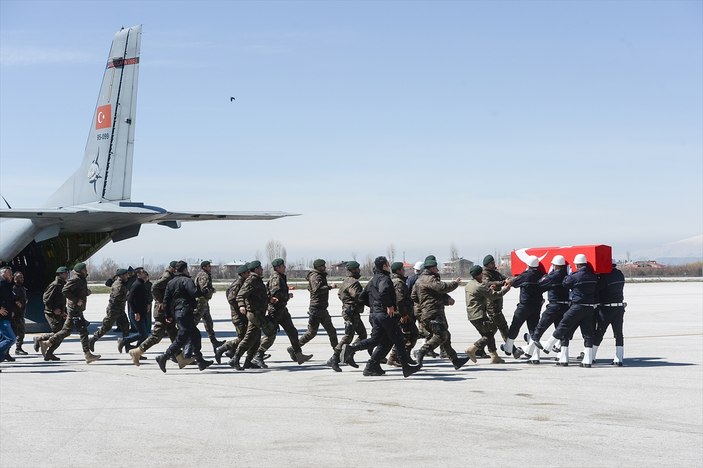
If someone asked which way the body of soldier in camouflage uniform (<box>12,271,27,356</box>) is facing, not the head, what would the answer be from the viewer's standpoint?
to the viewer's right

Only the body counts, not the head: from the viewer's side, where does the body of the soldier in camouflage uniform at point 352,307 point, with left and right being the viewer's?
facing to the right of the viewer

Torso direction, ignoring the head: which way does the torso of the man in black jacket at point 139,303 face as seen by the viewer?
to the viewer's right

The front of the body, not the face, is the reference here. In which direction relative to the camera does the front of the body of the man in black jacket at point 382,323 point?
to the viewer's right

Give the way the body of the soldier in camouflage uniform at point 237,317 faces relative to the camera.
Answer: to the viewer's right

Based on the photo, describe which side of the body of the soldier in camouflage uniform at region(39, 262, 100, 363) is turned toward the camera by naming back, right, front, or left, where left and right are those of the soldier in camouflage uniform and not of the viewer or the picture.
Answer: right

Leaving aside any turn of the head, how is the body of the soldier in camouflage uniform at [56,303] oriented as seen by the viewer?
to the viewer's right

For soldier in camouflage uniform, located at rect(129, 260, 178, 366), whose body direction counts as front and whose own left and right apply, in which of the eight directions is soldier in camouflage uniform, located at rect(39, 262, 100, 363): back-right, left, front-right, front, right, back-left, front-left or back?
back-left

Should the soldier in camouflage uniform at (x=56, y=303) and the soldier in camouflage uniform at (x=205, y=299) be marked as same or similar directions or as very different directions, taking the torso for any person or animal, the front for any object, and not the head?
same or similar directions

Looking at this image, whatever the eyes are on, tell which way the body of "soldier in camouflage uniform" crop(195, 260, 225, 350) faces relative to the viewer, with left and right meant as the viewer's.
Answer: facing to the right of the viewer

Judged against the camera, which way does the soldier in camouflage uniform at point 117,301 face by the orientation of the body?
to the viewer's right

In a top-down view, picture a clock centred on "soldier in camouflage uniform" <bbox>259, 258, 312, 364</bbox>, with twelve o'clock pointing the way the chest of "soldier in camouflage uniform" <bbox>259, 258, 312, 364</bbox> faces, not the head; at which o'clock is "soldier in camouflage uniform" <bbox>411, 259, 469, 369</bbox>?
"soldier in camouflage uniform" <bbox>411, 259, 469, 369</bbox> is roughly at 1 o'clock from "soldier in camouflage uniform" <bbox>259, 258, 312, 364</bbox>.

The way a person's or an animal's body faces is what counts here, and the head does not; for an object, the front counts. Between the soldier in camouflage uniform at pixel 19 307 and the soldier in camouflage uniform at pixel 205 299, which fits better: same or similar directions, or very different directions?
same or similar directions

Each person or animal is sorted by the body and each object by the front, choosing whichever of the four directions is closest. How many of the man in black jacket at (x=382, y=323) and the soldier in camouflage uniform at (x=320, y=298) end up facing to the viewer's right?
2

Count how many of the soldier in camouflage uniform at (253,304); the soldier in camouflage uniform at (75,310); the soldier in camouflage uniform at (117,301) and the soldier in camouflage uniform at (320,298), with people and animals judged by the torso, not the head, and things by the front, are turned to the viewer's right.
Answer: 4

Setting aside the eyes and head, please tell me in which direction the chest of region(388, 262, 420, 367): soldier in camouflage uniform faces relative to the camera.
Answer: to the viewer's right

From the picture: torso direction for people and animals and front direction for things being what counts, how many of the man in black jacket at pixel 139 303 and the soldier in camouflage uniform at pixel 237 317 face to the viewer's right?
2

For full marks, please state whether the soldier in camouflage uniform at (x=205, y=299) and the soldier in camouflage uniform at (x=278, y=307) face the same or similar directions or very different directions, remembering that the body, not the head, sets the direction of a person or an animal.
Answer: same or similar directions

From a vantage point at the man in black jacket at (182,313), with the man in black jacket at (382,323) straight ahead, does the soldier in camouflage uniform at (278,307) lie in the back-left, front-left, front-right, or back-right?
front-left

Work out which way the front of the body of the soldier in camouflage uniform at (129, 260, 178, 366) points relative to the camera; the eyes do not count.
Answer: to the viewer's right
